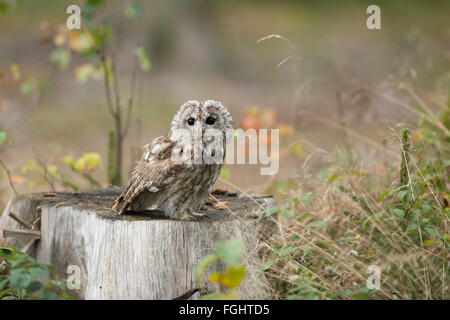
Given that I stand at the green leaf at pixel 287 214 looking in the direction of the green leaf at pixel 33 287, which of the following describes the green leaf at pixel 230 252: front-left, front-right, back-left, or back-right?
front-left

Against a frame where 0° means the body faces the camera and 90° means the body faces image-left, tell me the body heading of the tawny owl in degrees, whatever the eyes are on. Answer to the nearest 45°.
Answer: approximately 315°

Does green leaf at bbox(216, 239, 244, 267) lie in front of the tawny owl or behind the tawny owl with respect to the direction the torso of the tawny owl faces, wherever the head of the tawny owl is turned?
in front
